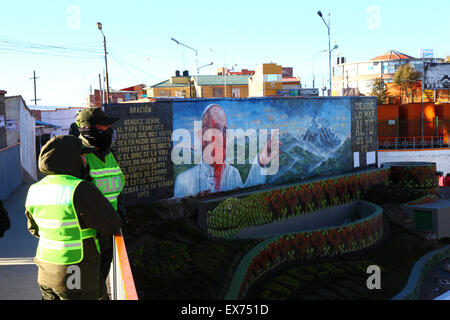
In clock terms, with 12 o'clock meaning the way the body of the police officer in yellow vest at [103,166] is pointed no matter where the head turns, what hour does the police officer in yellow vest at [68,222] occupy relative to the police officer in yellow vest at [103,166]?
the police officer in yellow vest at [68,222] is roughly at 2 o'clock from the police officer in yellow vest at [103,166].

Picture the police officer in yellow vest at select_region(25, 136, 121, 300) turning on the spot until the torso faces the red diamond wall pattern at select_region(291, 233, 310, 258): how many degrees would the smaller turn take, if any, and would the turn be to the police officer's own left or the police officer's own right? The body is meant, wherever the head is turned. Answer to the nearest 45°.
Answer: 0° — they already face it

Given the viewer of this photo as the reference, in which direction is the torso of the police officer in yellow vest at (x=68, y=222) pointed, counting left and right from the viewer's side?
facing away from the viewer and to the right of the viewer

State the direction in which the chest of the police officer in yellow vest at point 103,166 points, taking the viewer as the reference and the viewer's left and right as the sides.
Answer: facing the viewer and to the right of the viewer

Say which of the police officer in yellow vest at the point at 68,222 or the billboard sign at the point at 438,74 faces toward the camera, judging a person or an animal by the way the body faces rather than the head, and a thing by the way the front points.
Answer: the billboard sign

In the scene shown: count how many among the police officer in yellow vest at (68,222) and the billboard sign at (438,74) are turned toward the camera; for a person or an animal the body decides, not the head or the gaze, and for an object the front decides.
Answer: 1

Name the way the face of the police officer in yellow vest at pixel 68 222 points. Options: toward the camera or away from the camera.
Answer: away from the camera

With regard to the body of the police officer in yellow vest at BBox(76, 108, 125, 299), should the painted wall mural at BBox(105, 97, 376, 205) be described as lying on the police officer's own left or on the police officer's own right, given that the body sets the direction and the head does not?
on the police officer's own left

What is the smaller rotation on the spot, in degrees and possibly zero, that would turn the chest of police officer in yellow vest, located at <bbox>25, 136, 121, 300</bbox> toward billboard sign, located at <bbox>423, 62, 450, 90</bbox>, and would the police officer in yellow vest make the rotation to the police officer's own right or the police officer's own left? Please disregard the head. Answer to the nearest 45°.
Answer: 0° — they already face it

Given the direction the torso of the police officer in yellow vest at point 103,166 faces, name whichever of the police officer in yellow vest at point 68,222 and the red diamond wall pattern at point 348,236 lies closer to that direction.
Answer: the police officer in yellow vest

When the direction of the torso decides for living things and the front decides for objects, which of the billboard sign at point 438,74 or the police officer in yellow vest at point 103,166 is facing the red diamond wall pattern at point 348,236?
the billboard sign

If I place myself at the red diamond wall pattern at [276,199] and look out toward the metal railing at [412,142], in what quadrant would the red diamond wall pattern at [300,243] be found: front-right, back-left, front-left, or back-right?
back-right

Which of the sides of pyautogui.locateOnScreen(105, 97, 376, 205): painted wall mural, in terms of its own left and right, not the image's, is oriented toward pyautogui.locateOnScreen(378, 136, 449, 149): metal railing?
left

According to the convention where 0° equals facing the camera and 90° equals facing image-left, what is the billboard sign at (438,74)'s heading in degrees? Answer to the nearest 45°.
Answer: approximately 0°

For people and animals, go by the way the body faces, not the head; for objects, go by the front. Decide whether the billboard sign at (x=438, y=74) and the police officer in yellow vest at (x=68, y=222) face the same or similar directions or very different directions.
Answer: very different directions
